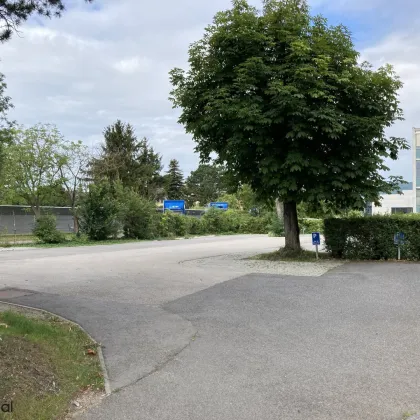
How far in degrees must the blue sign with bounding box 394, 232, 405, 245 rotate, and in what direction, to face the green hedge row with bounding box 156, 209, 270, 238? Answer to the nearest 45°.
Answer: approximately 135° to its right

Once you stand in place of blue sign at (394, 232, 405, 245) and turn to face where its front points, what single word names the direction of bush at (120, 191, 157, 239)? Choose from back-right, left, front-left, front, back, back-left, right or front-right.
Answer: back-right

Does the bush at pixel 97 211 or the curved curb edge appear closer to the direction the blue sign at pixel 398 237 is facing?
the curved curb edge

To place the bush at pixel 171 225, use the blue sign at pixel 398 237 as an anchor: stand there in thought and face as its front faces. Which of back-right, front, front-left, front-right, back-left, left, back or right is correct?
back-right

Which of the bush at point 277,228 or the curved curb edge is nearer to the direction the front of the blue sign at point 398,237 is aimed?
the curved curb edge

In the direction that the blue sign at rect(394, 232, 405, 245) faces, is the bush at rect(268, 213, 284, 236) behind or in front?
behind

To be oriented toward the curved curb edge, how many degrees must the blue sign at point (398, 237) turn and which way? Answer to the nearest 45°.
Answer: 0° — it already faces it

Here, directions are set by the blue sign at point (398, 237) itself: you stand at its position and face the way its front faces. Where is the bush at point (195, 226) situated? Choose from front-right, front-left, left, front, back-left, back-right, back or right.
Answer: back-right

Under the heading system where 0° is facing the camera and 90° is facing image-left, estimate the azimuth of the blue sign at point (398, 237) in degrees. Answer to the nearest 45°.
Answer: approximately 0°

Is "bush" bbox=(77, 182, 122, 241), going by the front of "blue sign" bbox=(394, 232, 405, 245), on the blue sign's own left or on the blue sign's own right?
on the blue sign's own right

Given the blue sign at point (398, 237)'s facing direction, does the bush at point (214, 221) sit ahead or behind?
behind

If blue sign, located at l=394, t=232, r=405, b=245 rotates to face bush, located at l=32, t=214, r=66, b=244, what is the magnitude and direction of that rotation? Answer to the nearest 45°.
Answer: approximately 90° to its right
